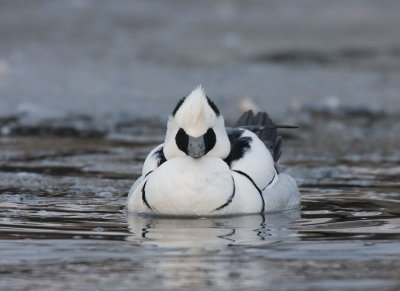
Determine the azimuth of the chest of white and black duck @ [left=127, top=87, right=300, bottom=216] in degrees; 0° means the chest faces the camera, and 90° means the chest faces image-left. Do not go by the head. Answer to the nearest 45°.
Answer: approximately 0°
